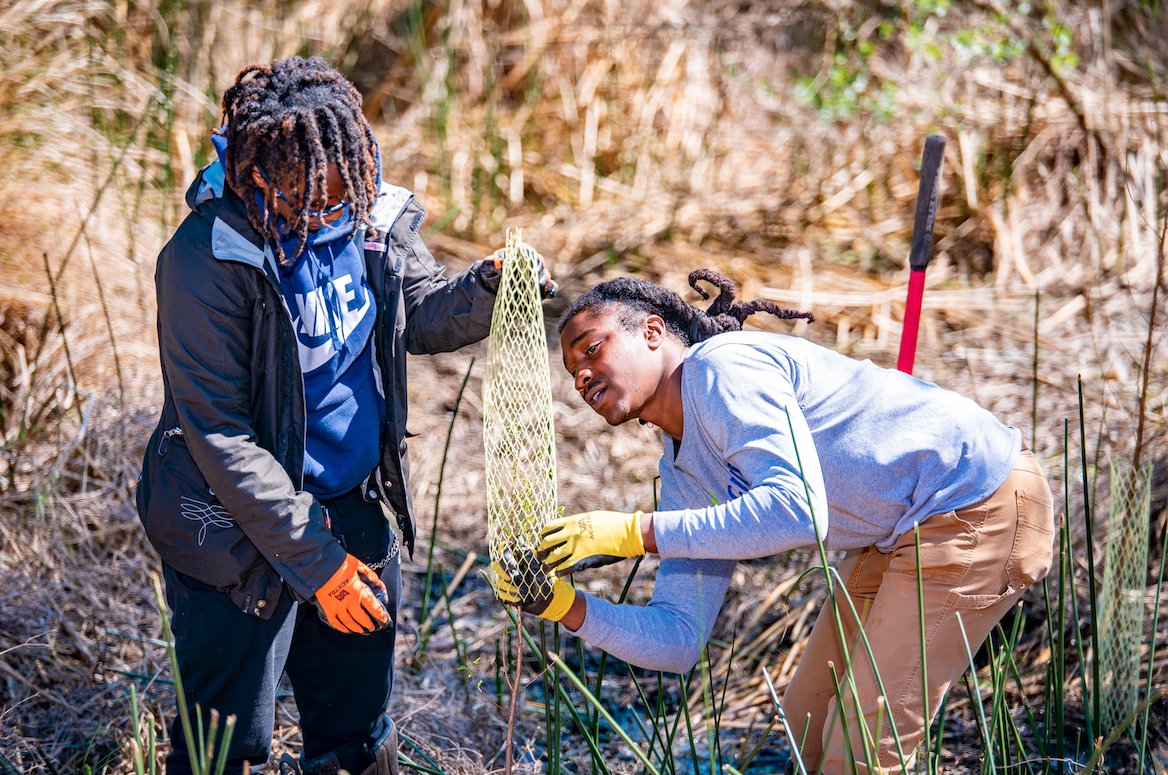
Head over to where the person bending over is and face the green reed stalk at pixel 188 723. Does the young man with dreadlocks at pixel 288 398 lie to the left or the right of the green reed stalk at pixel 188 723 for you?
right

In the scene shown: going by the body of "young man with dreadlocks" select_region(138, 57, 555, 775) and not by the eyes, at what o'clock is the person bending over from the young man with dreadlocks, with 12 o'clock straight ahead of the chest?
The person bending over is roughly at 11 o'clock from the young man with dreadlocks.

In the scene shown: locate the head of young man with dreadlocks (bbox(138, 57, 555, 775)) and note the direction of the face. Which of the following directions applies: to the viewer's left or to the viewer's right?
to the viewer's right

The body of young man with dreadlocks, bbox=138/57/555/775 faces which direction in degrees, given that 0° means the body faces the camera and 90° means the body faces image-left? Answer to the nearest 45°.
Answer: approximately 315°
